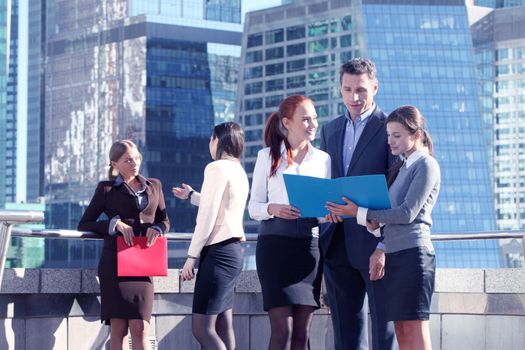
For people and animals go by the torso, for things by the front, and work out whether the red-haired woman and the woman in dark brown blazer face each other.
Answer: no

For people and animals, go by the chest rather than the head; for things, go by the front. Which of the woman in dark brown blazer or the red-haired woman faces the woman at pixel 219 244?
the woman in dark brown blazer

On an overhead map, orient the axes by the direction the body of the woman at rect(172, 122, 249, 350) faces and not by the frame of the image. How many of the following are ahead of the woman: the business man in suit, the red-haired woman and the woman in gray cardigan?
0

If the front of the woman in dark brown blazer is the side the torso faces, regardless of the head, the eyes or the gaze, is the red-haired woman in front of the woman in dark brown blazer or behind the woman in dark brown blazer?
in front

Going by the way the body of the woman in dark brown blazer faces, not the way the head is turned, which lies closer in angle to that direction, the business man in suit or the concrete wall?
the business man in suit

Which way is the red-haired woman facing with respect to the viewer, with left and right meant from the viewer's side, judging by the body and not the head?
facing the viewer and to the right of the viewer

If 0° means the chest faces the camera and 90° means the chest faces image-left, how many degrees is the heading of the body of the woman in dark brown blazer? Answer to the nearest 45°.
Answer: approximately 315°

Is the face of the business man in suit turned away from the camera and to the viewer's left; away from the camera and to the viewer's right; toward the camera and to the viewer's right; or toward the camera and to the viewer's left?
toward the camera and to the viewer's left

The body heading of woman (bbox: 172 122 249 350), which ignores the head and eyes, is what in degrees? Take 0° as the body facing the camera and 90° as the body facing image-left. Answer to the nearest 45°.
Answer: approximately 135°

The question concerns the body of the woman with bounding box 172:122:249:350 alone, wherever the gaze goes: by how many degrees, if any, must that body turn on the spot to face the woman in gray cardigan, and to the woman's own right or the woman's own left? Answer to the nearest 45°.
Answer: approximately 180°

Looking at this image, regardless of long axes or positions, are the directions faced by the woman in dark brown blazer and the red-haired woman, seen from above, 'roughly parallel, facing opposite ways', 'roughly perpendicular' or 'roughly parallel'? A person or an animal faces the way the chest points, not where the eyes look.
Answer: roughly parallel

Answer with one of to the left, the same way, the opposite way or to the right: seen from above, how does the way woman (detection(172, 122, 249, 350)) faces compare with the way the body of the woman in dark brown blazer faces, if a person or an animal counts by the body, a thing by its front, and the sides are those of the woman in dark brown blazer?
the opposite way

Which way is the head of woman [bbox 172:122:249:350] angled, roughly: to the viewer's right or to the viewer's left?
to the viewer's left
